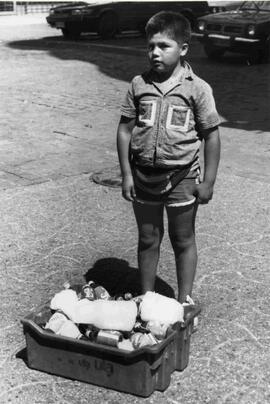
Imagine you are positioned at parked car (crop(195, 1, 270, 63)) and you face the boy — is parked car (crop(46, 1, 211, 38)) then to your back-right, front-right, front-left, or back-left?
back-right

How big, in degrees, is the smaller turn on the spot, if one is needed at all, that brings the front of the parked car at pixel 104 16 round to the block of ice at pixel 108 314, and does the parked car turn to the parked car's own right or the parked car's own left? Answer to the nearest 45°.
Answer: approximately 45° to the parked car's own left

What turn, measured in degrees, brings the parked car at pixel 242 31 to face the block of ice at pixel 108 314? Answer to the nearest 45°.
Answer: approximately 45° to its left

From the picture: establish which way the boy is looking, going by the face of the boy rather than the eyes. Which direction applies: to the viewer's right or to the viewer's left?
to the viewer's left

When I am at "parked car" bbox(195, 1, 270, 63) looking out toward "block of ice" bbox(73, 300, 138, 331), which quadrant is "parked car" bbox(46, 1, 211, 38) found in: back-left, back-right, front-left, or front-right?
back-right

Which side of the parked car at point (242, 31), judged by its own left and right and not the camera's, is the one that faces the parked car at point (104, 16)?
right

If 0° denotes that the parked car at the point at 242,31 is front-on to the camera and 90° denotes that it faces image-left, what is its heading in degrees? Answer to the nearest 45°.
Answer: approximately 45°

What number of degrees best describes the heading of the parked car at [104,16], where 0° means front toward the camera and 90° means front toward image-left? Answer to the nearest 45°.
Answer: approximately 45°
